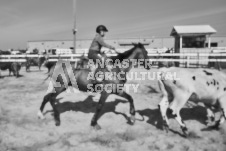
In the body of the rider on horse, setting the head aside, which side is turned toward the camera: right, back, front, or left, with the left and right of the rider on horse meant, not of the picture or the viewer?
right

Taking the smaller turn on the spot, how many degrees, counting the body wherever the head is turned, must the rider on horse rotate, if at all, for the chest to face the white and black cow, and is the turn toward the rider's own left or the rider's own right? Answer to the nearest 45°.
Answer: approximately 45° to the rider's own right

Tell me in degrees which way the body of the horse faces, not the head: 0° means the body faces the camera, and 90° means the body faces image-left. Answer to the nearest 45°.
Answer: approximately 270°

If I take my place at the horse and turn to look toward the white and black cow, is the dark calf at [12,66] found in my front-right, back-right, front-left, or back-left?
back-left
